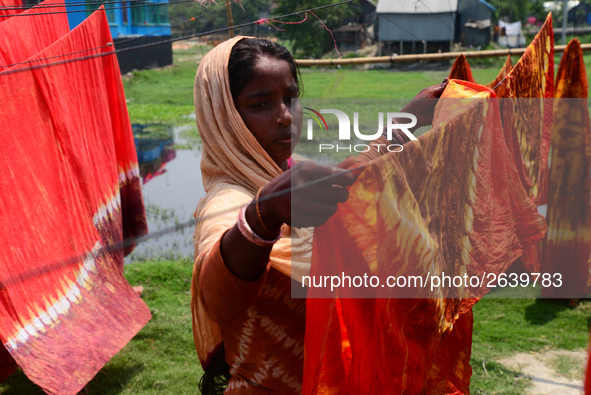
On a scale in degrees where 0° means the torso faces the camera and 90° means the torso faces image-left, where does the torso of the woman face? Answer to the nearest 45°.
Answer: approximately 315°

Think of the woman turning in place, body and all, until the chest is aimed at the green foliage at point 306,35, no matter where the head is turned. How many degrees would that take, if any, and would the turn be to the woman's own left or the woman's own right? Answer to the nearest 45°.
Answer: approximately 135° to the woman's own left

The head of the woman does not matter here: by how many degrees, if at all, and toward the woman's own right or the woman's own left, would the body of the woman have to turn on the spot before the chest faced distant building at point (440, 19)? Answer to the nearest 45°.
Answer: approximately 135° to the woman's own left

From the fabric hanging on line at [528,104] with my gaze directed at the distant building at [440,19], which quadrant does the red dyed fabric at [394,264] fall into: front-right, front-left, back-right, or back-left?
back-left

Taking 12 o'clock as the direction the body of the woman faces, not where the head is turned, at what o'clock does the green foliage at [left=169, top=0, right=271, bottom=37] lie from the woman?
The green foliage is roughly at 7 o'clock from the woman.

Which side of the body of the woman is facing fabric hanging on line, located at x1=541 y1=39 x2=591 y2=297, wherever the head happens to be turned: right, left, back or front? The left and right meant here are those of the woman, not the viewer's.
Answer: left
